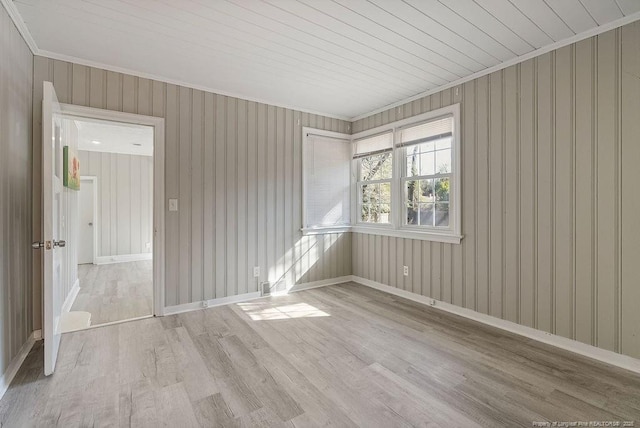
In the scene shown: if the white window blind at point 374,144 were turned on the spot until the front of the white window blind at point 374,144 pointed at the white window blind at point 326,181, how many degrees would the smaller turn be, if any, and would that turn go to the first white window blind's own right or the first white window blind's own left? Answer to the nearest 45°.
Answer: approximately 45° to the first white window blind's own right

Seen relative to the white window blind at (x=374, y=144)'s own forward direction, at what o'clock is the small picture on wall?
The small picture on wall is roughly at 1 o'clock from the white window blind.

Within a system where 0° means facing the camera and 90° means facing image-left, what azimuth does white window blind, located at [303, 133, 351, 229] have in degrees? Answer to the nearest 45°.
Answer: approximately 315°

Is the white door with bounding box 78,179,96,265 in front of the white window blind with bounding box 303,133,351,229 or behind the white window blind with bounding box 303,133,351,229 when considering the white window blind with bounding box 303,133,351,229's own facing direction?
behind

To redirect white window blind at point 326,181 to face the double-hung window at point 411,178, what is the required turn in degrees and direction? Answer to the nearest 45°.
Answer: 0° — it already faces it

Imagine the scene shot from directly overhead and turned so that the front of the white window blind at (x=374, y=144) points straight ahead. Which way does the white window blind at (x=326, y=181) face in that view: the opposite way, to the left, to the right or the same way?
to the left

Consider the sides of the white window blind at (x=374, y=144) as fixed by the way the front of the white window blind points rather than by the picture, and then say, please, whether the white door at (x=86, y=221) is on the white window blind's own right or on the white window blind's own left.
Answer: on the white window blind's own right

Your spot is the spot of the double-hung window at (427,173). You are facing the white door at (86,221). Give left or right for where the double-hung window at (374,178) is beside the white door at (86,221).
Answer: right

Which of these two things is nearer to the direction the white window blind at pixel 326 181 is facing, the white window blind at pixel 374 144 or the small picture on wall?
the white window blind

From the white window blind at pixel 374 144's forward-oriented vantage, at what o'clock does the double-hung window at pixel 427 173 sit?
The double-hung window is roughly at 9 o'clock from the white window blind.

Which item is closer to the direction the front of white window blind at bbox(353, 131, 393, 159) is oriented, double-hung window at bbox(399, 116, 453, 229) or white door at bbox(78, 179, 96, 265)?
the white door
